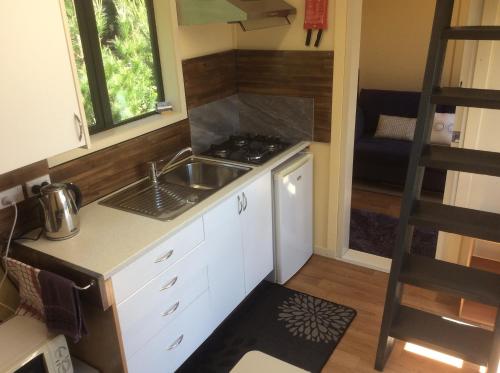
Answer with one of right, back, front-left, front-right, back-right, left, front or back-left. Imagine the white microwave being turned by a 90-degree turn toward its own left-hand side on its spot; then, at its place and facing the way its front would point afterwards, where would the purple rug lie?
front-right

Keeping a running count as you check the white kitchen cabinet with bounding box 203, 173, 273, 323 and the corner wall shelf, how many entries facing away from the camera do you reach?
0

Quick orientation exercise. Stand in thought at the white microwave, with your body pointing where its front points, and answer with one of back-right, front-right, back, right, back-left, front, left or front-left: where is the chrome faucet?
left

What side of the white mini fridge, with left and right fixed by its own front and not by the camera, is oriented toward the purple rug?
left

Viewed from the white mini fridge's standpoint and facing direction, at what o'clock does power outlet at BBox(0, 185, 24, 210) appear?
The power outlet is roughly at 3 o'clock from the white mini fridge.

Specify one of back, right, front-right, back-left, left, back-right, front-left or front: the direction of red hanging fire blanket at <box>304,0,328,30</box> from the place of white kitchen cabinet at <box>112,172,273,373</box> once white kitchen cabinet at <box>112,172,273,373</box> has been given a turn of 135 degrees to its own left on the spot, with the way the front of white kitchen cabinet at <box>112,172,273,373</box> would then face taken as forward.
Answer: front-right

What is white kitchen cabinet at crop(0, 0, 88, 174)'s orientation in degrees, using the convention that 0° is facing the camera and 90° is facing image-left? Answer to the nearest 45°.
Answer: approximately 315°

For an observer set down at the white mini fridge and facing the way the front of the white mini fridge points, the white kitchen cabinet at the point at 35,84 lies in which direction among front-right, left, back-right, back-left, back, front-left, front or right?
right
